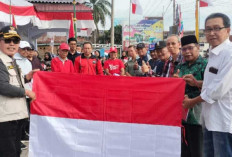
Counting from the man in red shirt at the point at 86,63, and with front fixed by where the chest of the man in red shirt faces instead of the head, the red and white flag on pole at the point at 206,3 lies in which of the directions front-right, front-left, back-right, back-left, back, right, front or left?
back-left

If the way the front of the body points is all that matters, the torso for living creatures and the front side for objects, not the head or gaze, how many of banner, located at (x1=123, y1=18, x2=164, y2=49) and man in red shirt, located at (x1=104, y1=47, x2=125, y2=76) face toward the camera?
2

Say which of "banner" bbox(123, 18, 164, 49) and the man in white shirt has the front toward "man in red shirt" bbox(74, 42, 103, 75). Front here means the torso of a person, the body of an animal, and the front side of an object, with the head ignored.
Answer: the banner

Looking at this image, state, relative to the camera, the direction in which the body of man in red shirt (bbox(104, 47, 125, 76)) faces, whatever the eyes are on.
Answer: toward the camera

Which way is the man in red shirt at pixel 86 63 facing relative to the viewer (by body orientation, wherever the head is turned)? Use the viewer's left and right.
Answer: facing the viewer

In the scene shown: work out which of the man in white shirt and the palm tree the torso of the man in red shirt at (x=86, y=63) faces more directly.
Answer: the man in white shirt

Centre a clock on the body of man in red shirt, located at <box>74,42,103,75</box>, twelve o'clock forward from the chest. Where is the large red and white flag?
The large red and white flag is roughly at 12 o'clock from the man in red shirt.

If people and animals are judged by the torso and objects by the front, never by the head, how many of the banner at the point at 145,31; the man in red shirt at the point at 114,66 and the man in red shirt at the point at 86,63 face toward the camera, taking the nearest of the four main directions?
3

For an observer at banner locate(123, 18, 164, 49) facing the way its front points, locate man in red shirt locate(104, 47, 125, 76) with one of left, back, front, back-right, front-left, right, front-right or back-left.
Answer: front

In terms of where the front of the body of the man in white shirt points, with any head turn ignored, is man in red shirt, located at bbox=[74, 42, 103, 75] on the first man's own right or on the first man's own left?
on the first man's own right

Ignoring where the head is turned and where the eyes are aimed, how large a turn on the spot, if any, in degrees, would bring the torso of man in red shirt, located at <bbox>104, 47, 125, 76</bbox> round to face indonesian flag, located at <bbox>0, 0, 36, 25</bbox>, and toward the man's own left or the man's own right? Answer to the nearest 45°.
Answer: approximately 90° to the man's own right
